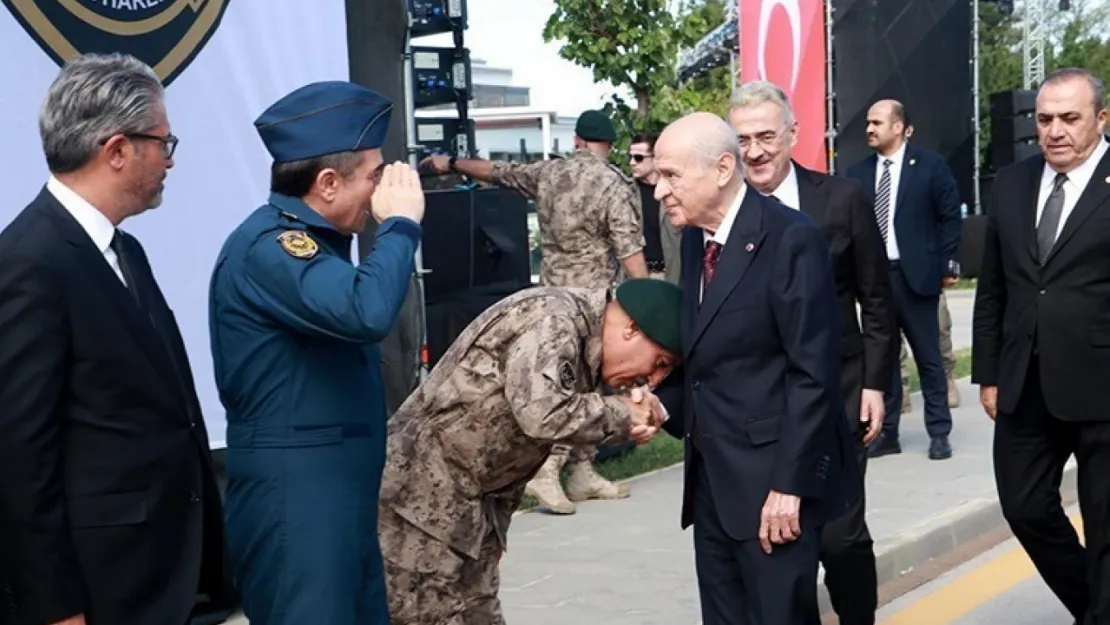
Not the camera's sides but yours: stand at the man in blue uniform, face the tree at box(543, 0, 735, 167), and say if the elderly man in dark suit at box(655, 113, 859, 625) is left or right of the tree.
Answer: right

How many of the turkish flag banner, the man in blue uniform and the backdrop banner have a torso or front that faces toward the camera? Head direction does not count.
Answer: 2

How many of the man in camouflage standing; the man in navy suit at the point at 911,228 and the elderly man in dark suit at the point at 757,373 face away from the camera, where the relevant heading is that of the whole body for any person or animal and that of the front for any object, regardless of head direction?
1

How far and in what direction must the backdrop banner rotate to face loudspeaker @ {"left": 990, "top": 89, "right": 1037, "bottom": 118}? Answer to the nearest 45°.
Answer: approximately 135° to its left

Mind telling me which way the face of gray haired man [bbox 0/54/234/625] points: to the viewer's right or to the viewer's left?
to the viewer's right

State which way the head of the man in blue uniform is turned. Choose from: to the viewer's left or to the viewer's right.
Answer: to the viewer's right

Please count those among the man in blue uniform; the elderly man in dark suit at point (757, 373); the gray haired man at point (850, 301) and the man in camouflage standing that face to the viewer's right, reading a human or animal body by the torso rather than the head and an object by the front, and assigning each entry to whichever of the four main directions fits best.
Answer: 1

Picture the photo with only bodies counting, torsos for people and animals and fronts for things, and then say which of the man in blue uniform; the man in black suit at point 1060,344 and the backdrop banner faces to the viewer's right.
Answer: the man in blue uniform

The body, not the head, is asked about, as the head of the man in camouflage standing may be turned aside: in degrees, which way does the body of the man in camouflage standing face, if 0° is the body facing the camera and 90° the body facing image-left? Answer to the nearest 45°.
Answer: approximately 180°

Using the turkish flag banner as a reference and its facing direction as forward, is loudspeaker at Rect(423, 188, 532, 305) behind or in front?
in front

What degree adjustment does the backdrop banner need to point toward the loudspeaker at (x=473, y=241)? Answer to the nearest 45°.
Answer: approximately 135° to its left

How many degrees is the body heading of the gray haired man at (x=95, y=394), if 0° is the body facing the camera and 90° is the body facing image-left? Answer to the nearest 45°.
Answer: approximately 315°

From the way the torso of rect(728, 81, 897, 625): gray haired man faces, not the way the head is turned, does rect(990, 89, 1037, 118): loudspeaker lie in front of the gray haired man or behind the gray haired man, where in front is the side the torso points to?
behind

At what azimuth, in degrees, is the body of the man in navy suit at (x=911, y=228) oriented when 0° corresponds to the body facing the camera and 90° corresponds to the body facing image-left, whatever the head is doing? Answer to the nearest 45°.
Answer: approximately 45°

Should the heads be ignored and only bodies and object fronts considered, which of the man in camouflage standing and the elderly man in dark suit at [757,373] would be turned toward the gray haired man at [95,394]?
the elderly man in dark suit

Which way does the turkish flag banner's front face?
toward the camera

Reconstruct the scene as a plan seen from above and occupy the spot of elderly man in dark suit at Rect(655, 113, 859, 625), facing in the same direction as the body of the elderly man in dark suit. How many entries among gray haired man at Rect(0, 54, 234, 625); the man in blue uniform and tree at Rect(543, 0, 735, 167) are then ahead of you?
2

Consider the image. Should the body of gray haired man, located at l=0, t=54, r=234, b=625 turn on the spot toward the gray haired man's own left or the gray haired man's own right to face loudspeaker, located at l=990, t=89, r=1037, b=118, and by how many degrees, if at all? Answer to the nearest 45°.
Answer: approximately 90° to the gray haired man's own left
